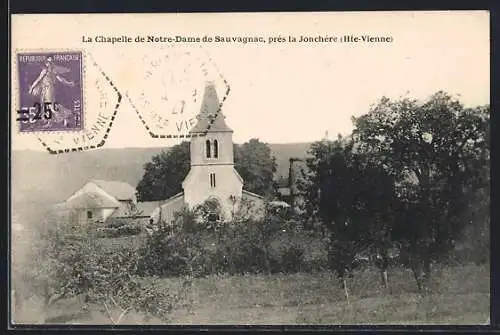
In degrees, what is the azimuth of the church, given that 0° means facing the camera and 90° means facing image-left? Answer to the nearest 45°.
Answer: approximately 0°

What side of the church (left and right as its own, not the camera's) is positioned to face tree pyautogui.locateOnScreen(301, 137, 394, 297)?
front
